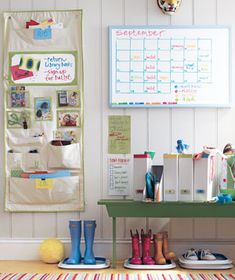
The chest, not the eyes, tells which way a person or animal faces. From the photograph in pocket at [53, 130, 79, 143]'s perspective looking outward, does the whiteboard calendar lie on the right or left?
on its left

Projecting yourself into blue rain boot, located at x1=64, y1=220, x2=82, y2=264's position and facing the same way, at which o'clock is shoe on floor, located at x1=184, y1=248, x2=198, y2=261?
The shoe on floor is roughly at 8 o'clock from the blue rain boot.

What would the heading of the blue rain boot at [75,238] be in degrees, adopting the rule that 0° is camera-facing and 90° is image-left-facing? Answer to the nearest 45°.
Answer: approximately 45°

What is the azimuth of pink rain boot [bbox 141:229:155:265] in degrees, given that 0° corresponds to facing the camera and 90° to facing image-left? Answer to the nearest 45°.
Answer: approximately 315°
